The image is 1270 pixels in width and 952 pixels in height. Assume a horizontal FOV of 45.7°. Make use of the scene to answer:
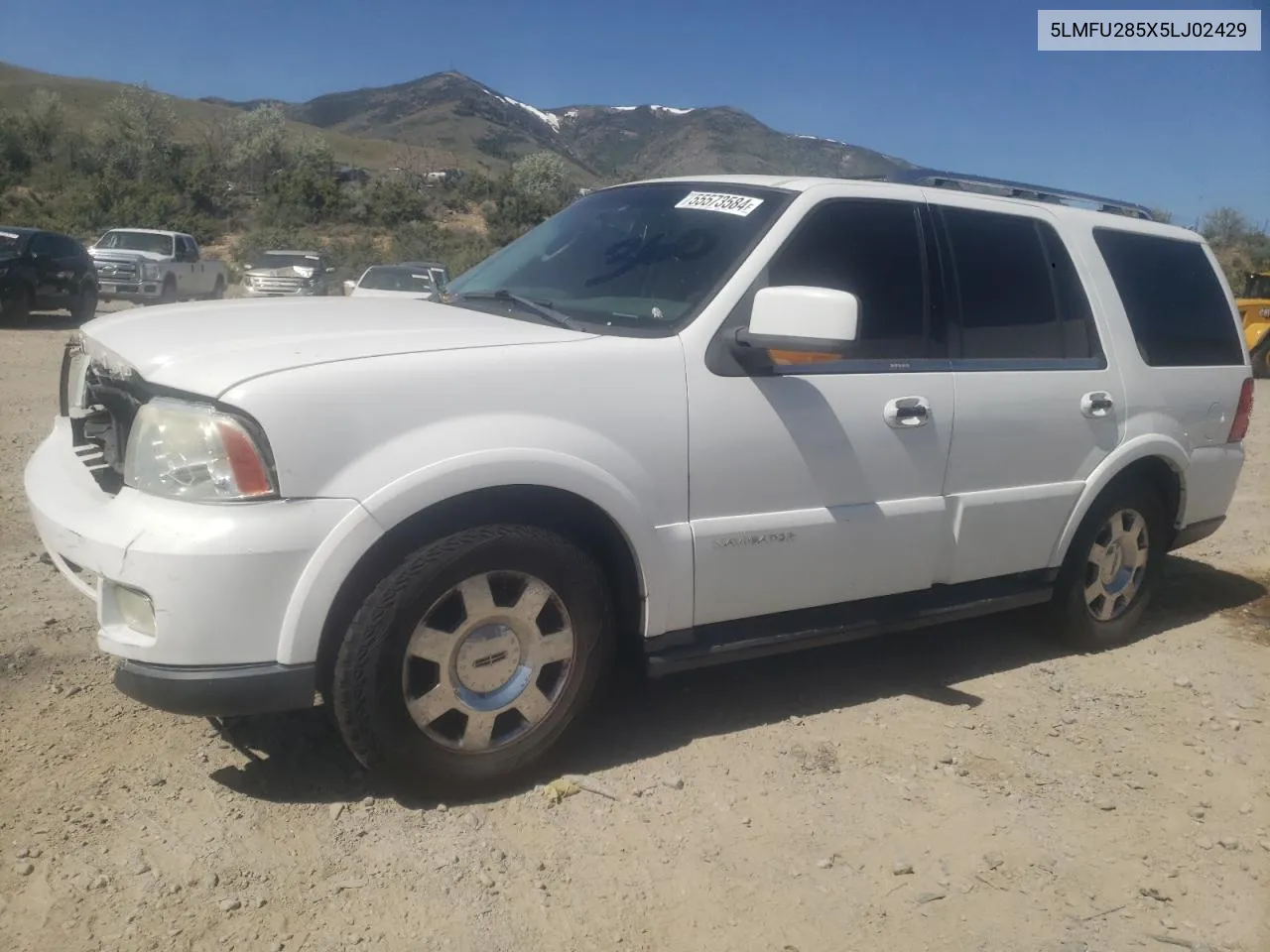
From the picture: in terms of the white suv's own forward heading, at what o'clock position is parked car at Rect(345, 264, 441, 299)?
The parked car is roughly at 4 o'clock from the white suv.

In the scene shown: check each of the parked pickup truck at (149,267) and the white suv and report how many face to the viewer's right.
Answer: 0

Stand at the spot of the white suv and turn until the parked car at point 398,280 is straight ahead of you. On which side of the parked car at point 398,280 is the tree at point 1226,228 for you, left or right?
right

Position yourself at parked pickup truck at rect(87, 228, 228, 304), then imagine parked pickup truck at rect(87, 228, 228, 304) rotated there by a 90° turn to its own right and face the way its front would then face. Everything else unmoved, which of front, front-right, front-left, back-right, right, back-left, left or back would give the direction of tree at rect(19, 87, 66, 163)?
front-right

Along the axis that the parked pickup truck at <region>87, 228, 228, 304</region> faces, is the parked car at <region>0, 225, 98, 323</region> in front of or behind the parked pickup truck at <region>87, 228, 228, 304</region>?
in front

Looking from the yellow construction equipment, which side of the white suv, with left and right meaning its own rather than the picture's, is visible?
back

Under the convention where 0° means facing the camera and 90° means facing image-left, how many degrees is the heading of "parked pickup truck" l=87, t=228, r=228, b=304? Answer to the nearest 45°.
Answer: approximately 45°

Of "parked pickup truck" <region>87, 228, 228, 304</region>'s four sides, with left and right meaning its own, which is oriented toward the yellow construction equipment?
left

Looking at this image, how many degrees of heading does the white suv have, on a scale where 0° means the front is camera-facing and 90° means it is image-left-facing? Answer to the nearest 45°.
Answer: approximately 45°

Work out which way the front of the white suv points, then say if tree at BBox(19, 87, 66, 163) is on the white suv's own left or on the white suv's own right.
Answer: on the white suv's own right
